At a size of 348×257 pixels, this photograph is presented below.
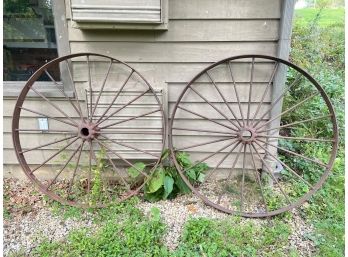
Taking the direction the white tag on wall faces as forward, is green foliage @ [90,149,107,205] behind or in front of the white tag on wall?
in front

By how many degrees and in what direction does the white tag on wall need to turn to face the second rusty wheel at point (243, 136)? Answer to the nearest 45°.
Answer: approximately 45° to its left

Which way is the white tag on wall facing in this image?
toward the camera
